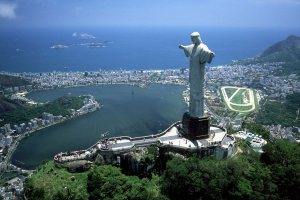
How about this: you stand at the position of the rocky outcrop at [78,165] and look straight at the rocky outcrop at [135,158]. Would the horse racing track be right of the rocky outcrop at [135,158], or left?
left

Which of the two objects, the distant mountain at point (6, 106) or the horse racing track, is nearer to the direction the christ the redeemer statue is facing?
the distant mountain

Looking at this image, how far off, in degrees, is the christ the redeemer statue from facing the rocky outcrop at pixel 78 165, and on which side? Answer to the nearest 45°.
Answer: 0° — it already faces it

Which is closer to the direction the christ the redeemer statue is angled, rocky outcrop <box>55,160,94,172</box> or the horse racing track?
the rocky outcrop

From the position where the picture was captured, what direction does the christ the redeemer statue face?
facing the viewer and to the left of the viewer

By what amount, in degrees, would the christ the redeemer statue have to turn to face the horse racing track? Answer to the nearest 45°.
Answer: approximately 135° to its right
